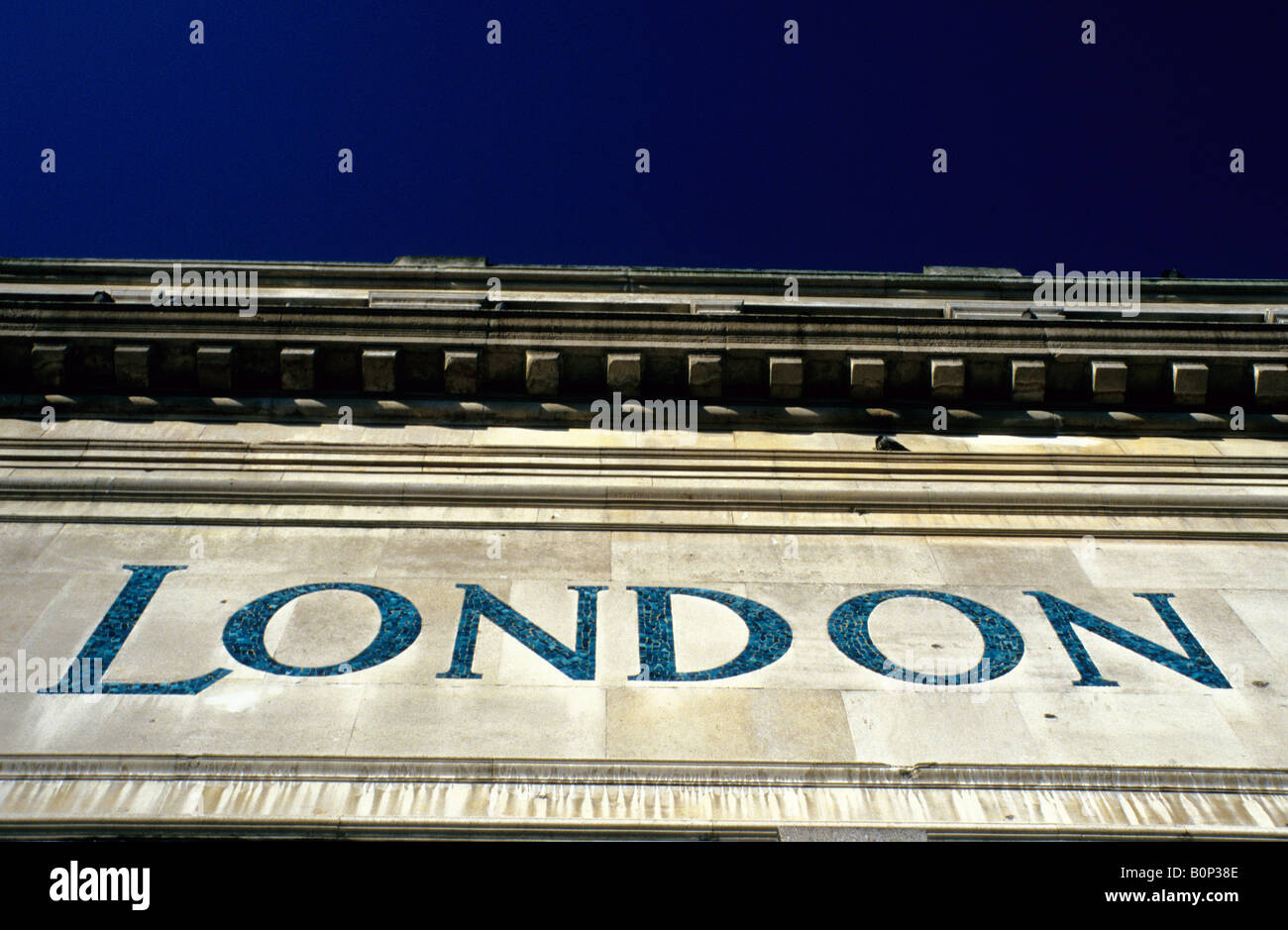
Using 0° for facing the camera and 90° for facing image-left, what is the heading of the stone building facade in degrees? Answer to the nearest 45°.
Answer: approximately 0°
